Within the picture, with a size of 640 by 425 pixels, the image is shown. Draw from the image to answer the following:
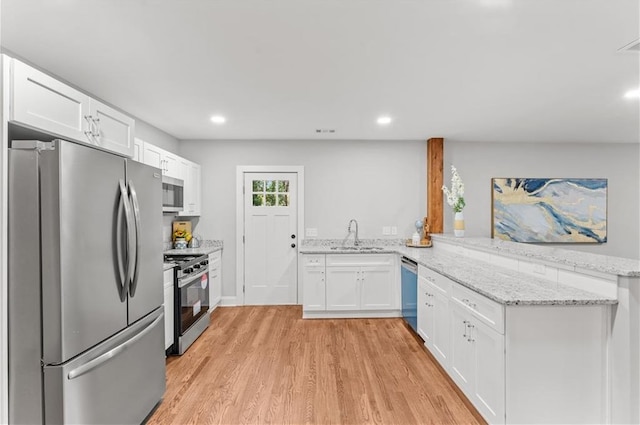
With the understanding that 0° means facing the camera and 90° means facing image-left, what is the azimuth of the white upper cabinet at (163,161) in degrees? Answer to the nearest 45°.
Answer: approximately 315°

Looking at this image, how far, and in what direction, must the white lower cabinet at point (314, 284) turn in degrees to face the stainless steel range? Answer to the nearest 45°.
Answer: approximately 45° to its right

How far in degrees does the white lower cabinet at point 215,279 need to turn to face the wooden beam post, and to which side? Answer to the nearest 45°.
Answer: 0° — it already faces it

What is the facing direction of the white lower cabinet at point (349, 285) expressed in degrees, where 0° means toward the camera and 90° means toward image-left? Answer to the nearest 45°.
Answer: approximately 0°

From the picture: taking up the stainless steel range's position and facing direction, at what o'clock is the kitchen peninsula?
The kitchen peninsula is roughly at 12 o'clock from the stainless steel range.

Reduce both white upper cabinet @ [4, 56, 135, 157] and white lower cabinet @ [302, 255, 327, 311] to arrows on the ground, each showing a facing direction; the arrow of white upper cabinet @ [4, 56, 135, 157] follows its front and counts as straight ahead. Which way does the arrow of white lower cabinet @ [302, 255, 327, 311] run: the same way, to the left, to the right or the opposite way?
to the right

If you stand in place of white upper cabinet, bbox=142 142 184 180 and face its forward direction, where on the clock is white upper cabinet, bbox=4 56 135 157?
white upper cabinet, bbox=4 56 135 157 is roughly at 2 o'clock from white upper cabinet, bbox=142 142 184 180.

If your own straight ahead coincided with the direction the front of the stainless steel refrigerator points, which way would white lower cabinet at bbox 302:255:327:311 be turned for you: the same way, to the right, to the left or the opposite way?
to the right

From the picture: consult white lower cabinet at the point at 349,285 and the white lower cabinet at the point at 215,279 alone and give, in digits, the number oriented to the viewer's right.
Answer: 1

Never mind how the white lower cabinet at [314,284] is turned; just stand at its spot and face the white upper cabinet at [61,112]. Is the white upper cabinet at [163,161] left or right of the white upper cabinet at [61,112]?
right

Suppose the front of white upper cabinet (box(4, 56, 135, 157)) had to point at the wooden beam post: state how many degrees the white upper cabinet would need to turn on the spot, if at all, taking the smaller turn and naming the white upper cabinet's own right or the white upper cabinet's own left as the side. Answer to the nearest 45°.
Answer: approximately 45° to the white upper cabinet's own left

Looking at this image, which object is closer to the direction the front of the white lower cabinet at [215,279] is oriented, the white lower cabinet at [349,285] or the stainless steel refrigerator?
the white lower cabinet

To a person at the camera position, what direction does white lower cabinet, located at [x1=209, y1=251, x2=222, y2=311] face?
facing to the right of the viewer

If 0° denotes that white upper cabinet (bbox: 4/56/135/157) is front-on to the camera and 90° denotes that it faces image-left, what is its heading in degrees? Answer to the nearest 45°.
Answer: approximately 315°

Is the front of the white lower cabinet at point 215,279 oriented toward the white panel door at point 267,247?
yes
